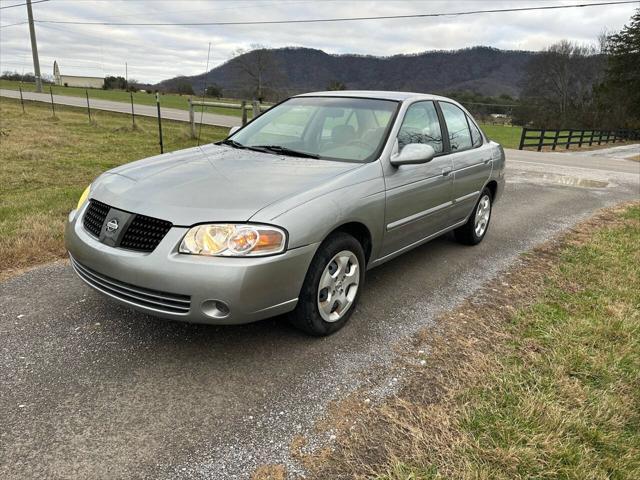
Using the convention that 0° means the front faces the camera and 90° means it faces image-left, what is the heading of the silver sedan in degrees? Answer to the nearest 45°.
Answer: approximately 45°

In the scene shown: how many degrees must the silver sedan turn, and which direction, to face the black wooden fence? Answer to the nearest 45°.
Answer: approximately 180°

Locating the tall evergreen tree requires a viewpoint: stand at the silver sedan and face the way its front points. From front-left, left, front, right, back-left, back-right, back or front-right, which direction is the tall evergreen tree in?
back
